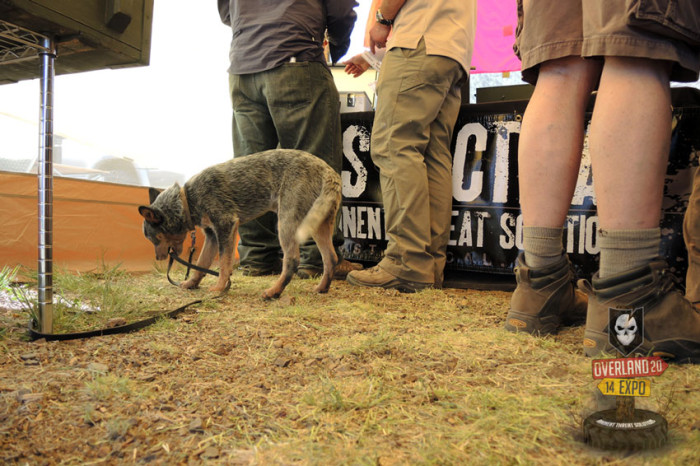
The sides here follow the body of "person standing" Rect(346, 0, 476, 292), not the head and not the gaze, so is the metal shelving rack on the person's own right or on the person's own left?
on the person's own left

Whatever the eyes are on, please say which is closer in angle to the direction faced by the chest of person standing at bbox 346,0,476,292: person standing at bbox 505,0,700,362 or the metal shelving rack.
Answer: the metal shelving rack

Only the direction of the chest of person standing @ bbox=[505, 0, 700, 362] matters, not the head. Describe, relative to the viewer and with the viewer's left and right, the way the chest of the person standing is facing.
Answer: facing away from the viewer and to the right of the viewer

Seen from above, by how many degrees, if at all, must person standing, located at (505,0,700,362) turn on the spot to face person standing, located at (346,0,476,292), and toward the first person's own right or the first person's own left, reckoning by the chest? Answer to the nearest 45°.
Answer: approximately 90° to the first person's own left
